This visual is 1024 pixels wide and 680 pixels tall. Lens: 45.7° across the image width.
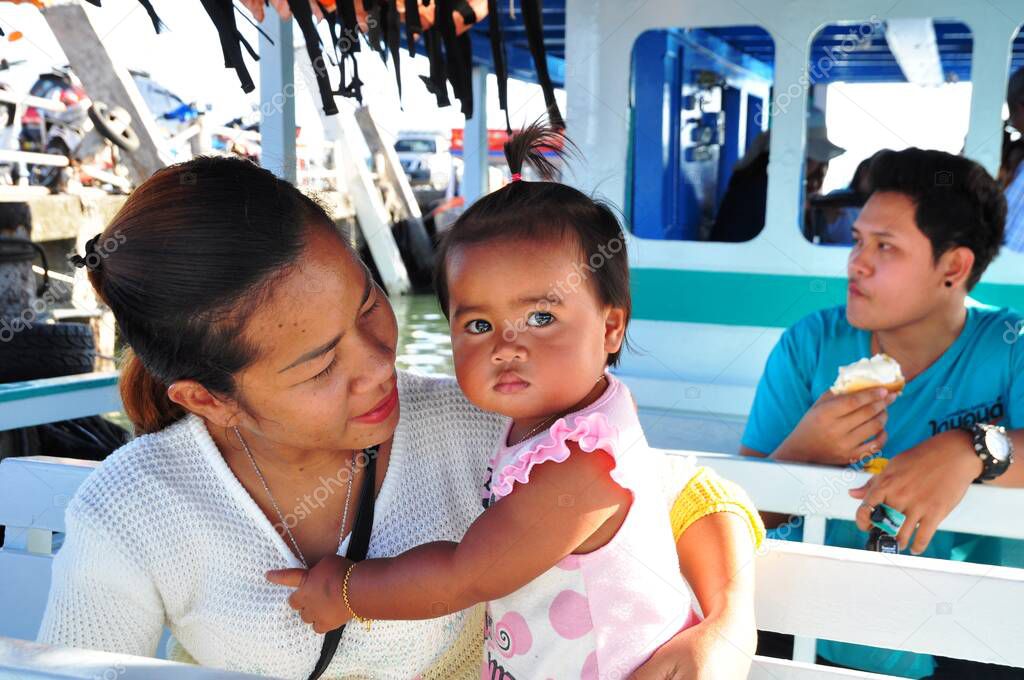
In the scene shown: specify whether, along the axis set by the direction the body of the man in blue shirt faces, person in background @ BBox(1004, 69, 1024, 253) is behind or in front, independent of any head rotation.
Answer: behind

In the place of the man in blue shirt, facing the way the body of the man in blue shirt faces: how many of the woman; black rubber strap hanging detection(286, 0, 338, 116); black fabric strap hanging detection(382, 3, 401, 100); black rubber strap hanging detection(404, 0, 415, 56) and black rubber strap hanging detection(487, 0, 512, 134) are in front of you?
5

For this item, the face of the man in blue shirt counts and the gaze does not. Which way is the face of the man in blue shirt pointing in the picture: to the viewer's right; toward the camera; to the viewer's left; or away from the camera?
to the viewer's left

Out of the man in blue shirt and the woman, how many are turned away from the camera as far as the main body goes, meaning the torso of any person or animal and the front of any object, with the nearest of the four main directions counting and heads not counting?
0

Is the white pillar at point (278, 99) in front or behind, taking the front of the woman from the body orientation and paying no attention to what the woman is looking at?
behind

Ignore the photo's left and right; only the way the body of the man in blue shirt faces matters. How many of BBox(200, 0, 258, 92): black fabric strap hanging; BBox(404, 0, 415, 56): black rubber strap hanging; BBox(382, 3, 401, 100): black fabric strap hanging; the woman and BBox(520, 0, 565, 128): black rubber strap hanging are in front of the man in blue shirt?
5

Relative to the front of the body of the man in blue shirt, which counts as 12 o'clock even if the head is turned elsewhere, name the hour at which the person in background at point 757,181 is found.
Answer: The person in background is roughly at 4 o'clock from the man in blue shirt.

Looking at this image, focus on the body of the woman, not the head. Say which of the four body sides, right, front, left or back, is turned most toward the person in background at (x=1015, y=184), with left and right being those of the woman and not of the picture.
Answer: left

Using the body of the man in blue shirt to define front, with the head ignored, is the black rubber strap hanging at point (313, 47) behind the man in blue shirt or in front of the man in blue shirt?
in front

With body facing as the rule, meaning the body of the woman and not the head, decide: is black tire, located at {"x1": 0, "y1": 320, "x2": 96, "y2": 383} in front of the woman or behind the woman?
behind

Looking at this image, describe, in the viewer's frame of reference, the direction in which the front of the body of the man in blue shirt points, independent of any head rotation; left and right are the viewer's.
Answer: facing the viewer and to the left of the viewer

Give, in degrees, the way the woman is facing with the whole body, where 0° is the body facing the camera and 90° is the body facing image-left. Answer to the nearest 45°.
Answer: approximately 315°

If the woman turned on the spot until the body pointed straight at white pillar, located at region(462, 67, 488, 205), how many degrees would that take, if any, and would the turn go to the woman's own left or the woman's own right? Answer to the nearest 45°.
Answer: approximately 135° to the woman's own left
